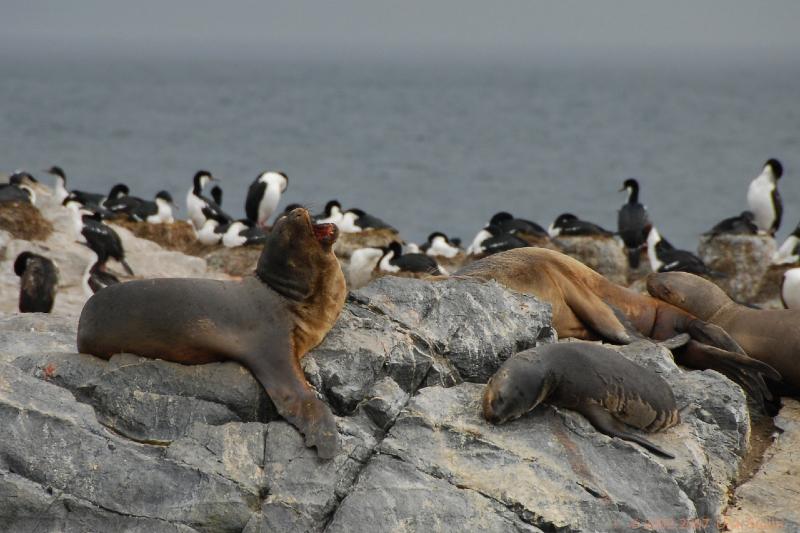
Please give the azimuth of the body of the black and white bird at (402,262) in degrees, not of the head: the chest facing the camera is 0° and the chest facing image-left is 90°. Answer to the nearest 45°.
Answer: approximately 90°

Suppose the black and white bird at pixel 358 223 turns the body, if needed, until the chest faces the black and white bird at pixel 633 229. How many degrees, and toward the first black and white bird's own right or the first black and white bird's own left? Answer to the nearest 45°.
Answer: approximately 180°

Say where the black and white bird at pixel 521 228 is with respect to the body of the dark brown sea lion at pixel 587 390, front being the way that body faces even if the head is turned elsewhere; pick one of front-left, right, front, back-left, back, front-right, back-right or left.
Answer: right

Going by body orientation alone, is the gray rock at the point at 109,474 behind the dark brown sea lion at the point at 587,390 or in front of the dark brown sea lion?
in front

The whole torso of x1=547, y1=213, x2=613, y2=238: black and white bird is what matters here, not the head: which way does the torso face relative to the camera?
to the viewer's left

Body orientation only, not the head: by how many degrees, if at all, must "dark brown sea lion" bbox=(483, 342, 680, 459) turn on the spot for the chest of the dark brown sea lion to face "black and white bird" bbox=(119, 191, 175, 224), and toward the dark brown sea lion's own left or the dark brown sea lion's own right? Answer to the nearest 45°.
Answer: approximately 45° to the dark brown sea lion's own right

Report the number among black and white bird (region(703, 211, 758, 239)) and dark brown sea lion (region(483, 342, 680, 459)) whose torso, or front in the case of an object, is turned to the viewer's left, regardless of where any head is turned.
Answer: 1

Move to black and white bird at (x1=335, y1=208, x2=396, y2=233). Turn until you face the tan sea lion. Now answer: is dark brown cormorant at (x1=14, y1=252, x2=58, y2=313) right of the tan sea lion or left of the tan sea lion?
right

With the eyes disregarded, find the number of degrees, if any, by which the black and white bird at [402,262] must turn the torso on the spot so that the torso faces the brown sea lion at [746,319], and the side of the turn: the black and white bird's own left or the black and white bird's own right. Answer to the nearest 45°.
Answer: approximately 135° to the black and white bird's own left

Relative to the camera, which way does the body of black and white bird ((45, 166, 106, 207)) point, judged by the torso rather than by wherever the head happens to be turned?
to the viewer's left

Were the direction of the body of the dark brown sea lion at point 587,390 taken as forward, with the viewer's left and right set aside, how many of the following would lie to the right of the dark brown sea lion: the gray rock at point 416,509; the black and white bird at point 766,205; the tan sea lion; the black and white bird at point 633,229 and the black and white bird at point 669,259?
4

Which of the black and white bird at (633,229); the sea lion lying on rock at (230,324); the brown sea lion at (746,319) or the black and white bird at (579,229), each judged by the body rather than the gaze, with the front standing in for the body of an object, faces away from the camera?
the black and white bird at (633,229)

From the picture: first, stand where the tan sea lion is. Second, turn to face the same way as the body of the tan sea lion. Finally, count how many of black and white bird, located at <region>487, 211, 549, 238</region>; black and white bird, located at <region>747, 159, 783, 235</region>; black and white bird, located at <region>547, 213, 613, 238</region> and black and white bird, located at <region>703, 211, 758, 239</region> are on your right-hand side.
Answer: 4

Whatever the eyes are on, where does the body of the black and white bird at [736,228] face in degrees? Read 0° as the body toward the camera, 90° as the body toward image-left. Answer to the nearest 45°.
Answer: approximately 270°
